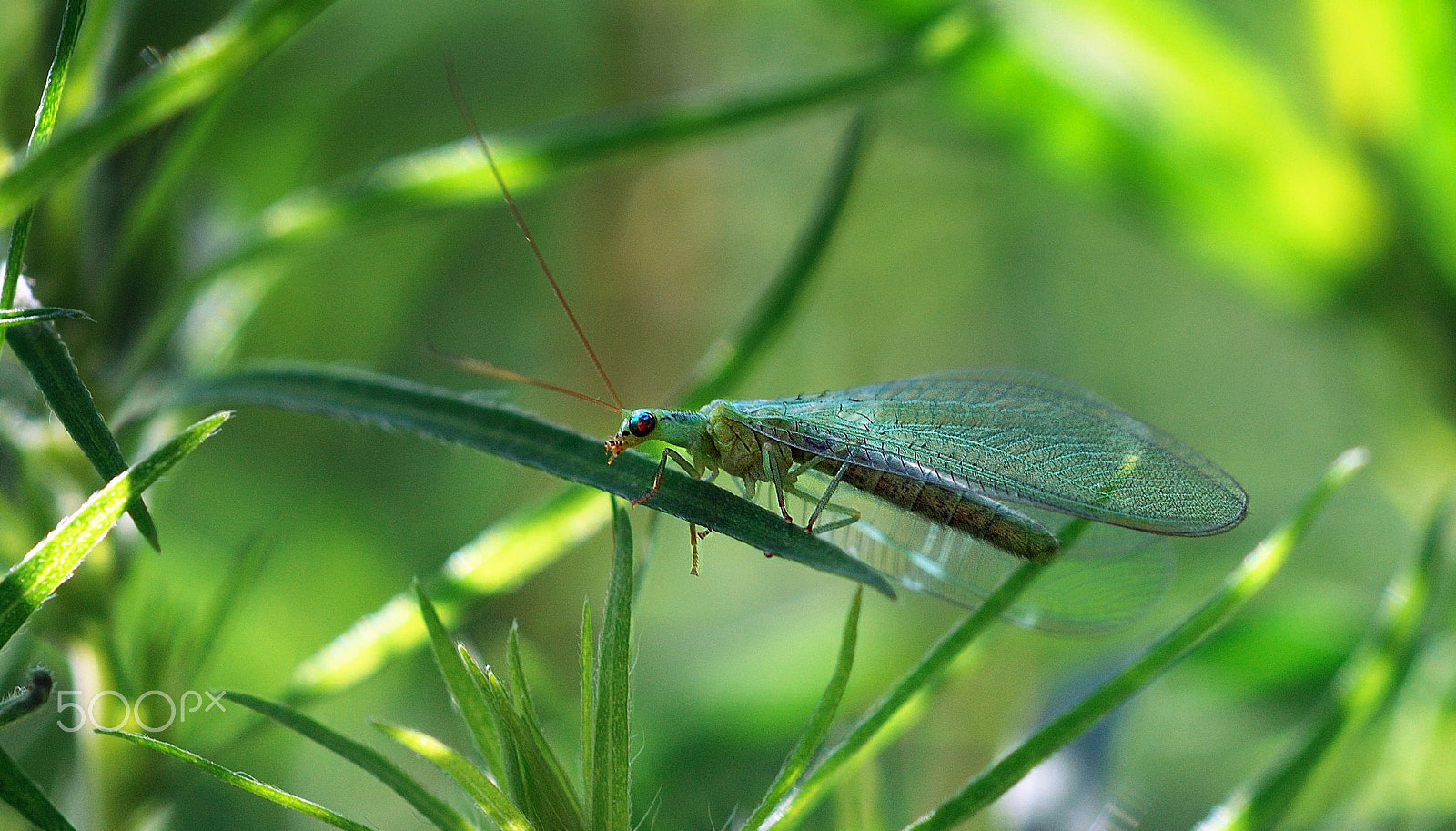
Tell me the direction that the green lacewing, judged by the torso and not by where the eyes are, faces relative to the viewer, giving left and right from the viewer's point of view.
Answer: facing to the left of the viewer

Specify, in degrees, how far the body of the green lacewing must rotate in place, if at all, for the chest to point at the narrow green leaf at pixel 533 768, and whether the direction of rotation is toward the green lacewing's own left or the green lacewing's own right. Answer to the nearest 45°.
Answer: approximately 45° to the green lacewing's own left

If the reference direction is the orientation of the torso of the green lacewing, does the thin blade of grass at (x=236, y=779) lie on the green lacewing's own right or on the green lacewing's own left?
on the green lacewing's own left

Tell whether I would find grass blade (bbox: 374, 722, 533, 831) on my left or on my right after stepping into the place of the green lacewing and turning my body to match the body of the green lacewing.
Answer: on my left

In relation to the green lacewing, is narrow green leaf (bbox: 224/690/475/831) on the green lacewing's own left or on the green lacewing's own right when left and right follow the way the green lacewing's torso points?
on the green lacewing's own left

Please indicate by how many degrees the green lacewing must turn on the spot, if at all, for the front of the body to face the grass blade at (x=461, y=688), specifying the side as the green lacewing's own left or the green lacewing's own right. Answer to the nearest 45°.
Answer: approximately 45° to the green lacewing's own left

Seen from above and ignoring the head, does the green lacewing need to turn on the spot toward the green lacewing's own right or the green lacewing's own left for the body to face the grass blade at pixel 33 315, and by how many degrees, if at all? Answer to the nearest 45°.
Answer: approximately 45° to the green lacewing's own left
